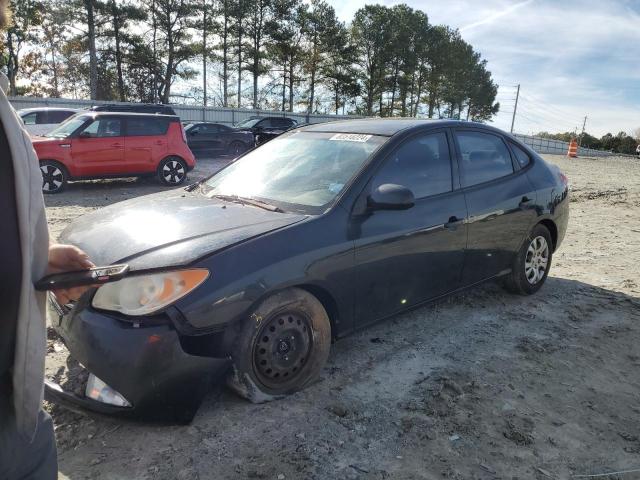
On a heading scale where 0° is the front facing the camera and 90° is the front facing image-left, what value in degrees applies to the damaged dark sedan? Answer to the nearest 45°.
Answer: approximately 45°

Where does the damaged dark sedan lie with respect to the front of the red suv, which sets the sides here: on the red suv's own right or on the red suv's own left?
on the red suv's own left

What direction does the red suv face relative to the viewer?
to the viewer's left

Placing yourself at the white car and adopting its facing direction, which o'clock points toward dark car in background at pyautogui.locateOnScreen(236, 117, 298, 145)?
The dark car in background is roughly at 5 o'clock from the white car.

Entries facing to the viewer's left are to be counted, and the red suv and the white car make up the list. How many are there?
2

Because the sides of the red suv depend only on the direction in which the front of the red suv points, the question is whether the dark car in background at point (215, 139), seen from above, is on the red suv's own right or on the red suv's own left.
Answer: on the red suv's own right

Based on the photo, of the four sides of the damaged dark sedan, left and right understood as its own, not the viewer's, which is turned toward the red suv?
right

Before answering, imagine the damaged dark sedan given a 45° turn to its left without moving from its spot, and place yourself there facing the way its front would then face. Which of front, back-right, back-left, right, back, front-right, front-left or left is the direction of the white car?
back-right

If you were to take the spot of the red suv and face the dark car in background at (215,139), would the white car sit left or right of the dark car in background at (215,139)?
left

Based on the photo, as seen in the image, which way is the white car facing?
to the viewer's left

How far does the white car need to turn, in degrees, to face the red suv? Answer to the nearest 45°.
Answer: approximately 90° to its left
